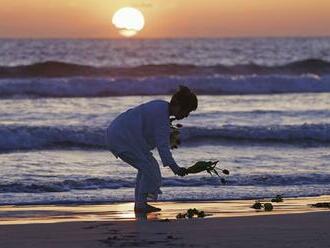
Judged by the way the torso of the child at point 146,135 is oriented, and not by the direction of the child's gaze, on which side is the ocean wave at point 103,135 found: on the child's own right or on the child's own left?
on the child's own left

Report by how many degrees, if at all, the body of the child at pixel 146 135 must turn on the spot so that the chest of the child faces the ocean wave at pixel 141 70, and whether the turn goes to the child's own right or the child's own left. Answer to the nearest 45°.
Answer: approximately 90° to the child's own left

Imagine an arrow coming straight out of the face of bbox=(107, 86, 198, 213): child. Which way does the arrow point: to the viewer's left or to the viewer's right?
to the viewer's right

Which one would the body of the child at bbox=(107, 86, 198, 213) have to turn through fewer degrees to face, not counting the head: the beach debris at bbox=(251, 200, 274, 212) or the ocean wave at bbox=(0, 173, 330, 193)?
the beach debris

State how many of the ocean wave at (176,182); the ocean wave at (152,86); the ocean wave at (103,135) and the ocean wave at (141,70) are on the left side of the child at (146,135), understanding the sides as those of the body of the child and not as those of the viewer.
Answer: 4

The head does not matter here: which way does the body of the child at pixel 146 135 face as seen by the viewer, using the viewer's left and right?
facing to the right of the viewer

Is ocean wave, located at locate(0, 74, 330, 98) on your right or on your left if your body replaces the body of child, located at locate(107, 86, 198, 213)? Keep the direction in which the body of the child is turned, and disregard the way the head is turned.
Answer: on your left

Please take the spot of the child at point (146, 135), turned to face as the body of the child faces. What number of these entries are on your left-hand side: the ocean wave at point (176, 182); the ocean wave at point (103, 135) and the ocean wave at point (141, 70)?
3

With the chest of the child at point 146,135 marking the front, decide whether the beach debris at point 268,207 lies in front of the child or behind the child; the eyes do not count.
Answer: in front
